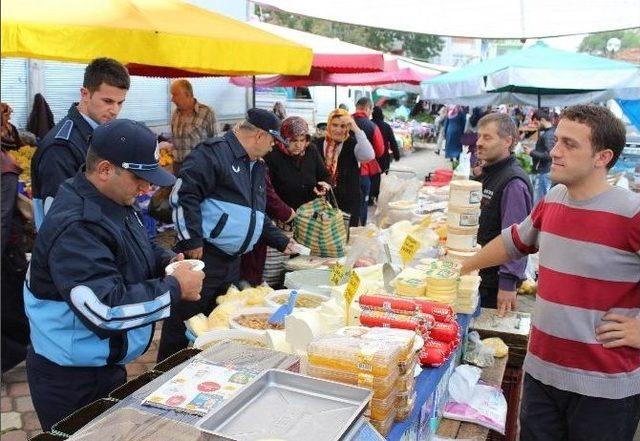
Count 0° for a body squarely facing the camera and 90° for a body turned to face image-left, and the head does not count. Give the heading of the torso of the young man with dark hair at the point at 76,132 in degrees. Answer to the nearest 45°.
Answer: approximately 315°

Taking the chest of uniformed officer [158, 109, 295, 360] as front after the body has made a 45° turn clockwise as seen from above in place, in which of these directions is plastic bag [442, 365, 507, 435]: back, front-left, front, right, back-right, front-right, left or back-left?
front-left

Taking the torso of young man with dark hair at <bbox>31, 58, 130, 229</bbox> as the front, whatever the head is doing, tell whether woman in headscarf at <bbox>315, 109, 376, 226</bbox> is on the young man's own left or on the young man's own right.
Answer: on the young man's own left

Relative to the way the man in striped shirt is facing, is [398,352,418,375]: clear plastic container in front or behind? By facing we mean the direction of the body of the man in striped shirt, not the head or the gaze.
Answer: in front

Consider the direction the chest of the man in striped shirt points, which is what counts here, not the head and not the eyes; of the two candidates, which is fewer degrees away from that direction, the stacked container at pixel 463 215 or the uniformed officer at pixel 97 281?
the uniformed officer

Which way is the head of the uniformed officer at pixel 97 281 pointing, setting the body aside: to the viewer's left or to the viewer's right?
to the viewer's right

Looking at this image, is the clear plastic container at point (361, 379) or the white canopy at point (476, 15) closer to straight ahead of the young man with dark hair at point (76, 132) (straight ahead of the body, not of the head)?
the clear plastic container

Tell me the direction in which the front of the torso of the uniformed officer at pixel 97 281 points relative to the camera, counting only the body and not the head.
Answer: to the viewer's right

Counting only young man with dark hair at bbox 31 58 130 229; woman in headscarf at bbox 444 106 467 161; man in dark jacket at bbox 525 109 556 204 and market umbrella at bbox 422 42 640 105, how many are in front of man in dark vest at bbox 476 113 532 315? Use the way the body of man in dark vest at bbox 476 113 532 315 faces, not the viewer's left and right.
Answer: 1

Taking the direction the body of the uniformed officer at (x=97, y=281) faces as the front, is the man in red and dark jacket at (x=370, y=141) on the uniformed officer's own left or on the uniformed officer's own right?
on the uniformed officer's own left

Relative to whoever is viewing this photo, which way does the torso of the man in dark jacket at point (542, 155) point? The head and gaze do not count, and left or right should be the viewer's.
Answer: facing to the left of the viewer
